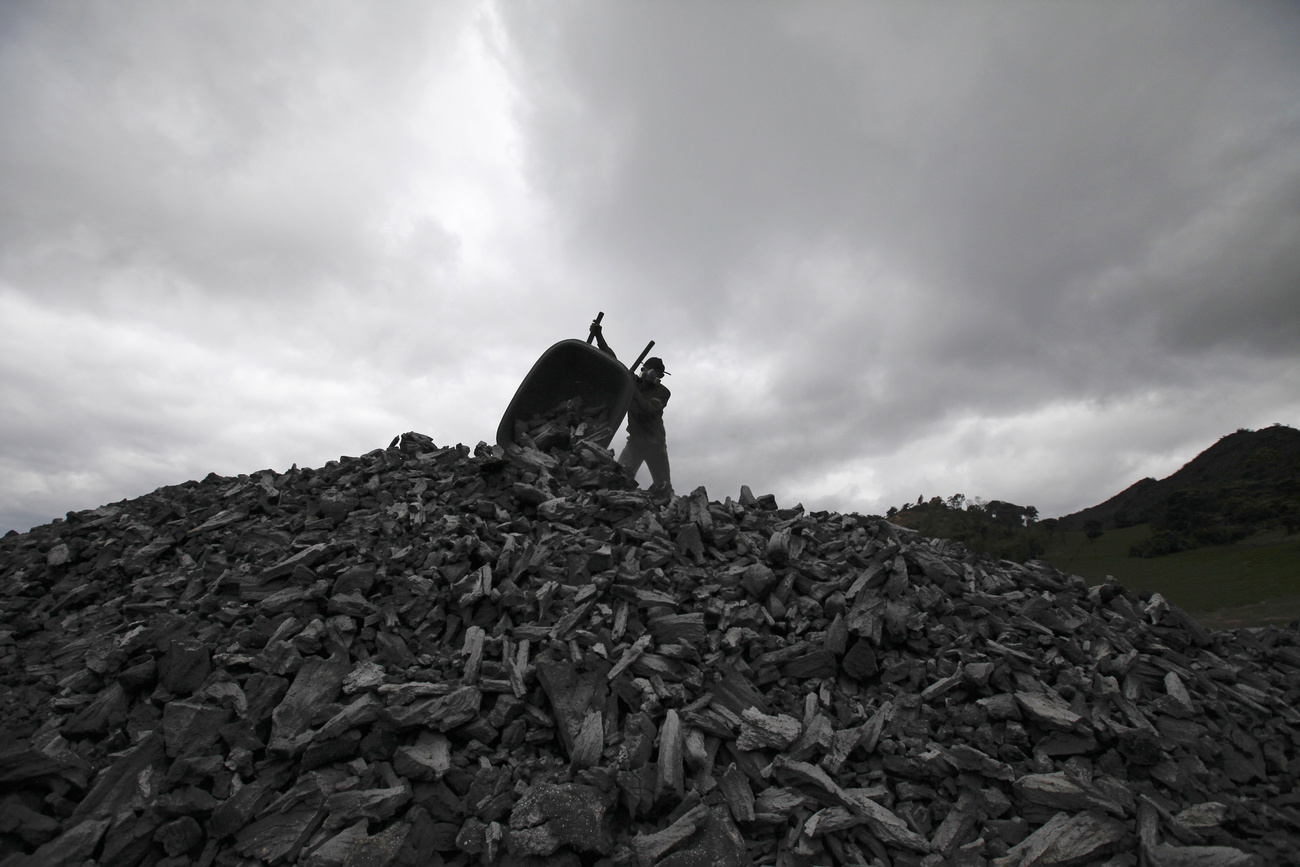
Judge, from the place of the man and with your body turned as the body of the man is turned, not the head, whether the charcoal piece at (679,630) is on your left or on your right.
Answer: on your left

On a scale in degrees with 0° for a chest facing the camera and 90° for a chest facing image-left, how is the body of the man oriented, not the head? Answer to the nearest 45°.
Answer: approximately 45°

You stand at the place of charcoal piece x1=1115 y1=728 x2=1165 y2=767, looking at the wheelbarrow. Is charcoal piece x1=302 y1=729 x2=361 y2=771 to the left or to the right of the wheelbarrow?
left

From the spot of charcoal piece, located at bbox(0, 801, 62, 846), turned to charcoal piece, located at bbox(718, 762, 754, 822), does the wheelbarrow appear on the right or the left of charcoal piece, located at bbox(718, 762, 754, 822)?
left

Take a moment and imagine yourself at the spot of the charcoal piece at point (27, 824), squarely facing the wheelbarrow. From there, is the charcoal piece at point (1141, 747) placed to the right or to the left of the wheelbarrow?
right

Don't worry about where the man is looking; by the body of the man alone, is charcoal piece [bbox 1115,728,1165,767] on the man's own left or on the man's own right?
on the man's own left
